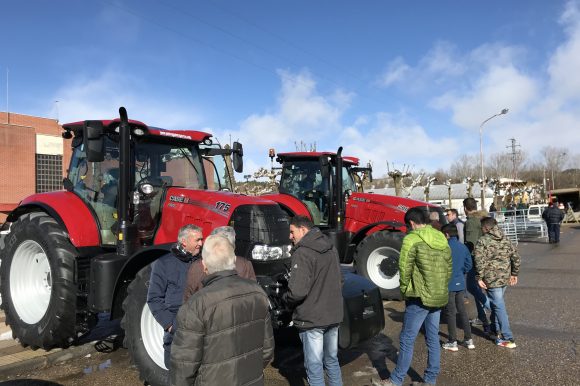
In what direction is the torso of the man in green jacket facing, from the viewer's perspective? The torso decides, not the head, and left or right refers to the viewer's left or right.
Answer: facing away from the viewer and to the left of the viewer

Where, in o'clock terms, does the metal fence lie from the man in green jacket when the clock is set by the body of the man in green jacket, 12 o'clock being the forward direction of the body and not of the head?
The metal fence is roughly at 2 o'clock from the man in green jacket.

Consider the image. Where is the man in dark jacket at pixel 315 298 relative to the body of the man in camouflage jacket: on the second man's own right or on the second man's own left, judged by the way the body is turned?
on the second man's own left

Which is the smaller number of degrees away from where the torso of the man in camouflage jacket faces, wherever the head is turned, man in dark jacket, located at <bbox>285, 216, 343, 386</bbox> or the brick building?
the brick building

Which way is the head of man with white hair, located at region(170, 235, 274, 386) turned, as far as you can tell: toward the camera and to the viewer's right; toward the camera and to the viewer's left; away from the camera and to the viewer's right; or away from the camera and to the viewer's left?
away from the camera and to the viewer's left

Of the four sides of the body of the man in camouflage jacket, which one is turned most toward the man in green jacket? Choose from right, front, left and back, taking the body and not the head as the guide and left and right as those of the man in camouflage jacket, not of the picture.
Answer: left

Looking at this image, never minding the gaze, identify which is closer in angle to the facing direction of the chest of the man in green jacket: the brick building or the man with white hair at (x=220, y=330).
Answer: the brick building

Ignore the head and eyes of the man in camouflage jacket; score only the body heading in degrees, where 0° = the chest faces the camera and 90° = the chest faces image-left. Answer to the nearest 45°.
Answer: approximately 135°

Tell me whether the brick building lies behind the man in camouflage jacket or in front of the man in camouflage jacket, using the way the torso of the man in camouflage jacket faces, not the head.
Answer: in front

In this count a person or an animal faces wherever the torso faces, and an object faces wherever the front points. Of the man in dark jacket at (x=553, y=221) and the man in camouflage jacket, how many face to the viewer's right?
0
